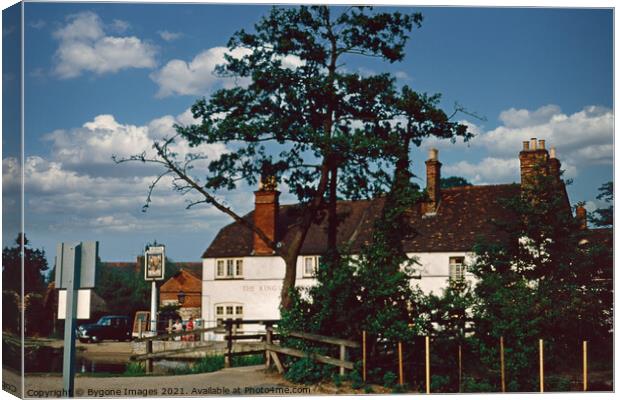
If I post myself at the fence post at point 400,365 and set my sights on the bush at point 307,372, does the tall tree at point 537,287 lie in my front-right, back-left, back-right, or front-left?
back-right

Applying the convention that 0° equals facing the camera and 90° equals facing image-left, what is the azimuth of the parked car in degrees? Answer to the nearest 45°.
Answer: approximately 45°

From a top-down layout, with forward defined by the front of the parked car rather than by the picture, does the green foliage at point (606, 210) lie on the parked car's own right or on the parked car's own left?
on the parked car's own left

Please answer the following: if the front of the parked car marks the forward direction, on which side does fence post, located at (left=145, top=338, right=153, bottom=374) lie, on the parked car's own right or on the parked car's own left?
on the parked car's own left
